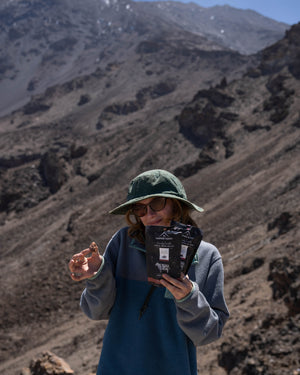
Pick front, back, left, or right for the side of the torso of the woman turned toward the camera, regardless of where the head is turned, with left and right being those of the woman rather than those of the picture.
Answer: front
